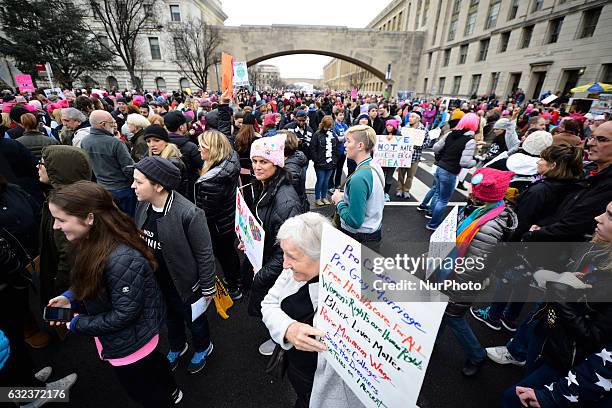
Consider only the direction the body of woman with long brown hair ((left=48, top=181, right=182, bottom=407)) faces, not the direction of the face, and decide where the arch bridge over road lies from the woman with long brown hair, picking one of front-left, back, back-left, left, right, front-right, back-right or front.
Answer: back-right

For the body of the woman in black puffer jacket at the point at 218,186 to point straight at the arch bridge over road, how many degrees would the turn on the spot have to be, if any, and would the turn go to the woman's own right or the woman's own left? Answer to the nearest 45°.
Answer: approximately 135° to the woman's own right

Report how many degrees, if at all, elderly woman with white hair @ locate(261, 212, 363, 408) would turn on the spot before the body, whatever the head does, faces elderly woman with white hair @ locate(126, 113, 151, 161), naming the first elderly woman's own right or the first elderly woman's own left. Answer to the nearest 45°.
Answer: approximately 90° to the first elderly woman's own right

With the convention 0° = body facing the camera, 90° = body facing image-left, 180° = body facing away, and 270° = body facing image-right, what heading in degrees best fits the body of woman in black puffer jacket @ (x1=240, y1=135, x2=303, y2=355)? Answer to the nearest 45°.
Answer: approximately 45°

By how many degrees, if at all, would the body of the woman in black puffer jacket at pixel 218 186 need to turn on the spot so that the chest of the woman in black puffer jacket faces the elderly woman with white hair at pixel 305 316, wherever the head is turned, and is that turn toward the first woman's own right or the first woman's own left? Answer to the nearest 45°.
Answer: approximately 90° to the first woman's own left

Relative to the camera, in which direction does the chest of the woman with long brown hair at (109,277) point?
to the viewer's left

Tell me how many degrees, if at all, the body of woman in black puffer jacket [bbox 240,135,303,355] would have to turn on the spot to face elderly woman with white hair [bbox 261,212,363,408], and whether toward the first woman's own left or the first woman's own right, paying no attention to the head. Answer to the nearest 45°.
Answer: approximately 45° to the first woman's own left

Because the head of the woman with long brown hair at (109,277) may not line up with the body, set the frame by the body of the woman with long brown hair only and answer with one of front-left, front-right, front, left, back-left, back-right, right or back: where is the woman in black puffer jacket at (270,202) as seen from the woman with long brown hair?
back

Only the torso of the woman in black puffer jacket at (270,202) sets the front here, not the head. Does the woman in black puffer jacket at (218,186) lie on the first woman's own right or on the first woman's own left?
on the first woman's own right
